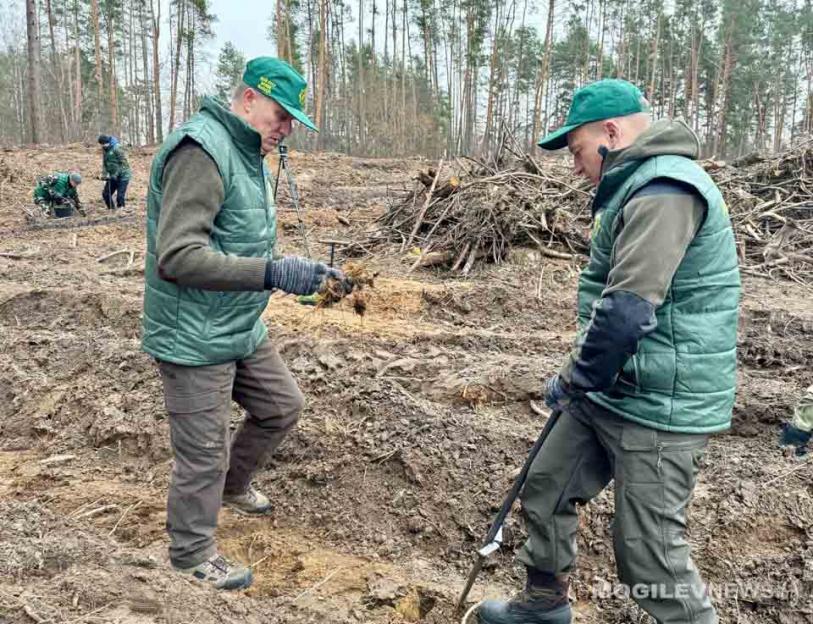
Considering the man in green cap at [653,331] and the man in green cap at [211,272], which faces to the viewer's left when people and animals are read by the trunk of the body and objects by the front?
the man in green cap at [653,331]

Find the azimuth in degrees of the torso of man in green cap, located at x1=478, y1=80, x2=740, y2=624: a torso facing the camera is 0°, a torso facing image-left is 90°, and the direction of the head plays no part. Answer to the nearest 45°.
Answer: approximately 90°

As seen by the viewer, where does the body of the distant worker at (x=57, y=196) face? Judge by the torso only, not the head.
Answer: to the viewer's right

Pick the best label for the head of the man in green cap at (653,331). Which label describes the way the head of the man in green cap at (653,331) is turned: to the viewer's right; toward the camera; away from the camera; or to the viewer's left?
to the viewer's left

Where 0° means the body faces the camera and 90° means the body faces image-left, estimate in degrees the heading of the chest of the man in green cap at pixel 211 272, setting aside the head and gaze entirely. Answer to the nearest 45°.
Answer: approximately 270°

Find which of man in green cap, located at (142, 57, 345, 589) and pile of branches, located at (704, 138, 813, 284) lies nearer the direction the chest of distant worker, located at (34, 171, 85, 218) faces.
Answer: the pile of branches

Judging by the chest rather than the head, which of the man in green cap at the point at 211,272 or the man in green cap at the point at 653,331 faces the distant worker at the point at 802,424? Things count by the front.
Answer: the man in green cap at the point at 211,272

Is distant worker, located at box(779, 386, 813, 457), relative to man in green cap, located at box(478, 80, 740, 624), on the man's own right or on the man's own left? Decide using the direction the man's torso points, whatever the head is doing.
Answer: on the man's own right
